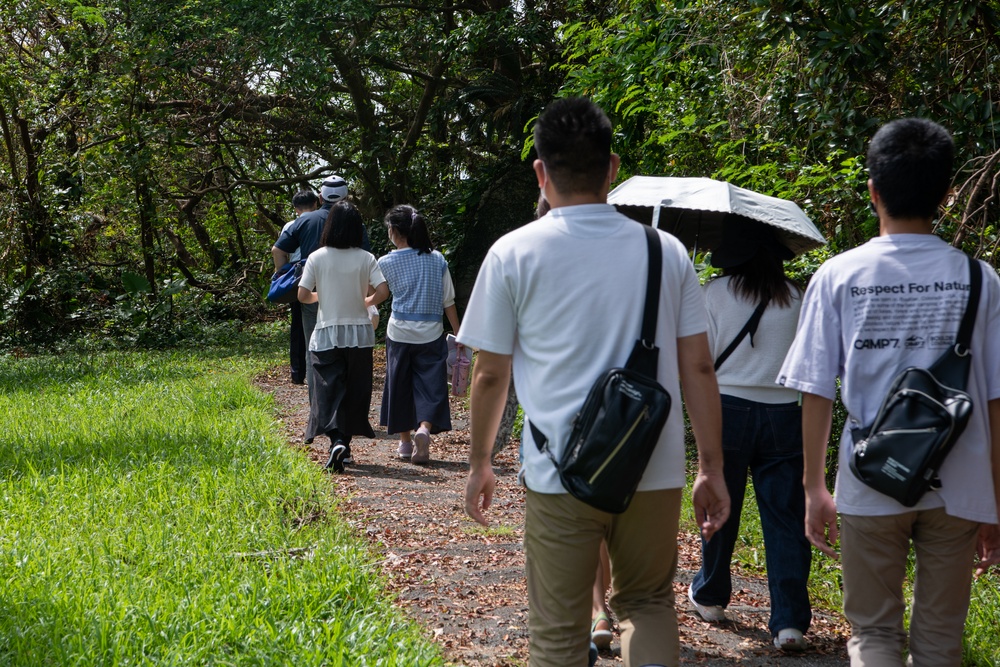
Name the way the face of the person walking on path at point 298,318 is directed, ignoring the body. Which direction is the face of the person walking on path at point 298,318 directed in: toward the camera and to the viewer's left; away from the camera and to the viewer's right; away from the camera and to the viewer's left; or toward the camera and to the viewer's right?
away from the camera and to the viewer's left

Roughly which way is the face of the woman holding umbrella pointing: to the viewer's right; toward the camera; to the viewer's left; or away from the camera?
away from the camera

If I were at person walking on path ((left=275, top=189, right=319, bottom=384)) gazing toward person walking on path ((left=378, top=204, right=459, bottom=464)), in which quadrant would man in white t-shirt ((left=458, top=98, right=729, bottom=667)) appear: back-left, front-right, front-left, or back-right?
front-right

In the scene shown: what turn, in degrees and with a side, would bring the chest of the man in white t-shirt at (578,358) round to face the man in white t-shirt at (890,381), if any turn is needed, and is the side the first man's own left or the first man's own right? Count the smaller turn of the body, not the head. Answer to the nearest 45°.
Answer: approximately 90° to the first man's own right

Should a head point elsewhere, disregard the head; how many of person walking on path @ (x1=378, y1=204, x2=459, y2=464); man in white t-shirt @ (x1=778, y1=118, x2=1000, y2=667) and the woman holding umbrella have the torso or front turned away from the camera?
3

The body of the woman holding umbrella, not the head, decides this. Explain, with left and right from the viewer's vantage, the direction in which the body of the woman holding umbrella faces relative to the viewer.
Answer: facing away from the viewer

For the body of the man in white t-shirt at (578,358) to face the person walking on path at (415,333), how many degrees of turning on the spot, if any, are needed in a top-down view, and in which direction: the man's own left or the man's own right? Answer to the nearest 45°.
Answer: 0° — they already face them

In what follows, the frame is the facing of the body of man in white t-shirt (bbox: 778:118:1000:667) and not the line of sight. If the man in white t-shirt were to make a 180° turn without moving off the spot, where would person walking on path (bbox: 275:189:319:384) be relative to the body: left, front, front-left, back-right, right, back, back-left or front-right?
back-right

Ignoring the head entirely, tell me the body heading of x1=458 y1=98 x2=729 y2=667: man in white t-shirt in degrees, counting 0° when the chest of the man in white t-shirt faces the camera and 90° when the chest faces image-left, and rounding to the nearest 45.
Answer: approximately 180°

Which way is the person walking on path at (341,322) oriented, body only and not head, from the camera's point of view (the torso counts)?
away from the camera

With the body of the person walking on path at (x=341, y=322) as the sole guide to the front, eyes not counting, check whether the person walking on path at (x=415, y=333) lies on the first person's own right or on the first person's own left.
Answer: on the first person's own right

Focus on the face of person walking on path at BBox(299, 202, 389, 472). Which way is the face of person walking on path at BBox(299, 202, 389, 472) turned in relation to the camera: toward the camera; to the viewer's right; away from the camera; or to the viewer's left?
away from the camera

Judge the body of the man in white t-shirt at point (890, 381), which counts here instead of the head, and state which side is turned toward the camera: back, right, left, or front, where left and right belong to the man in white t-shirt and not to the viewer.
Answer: back

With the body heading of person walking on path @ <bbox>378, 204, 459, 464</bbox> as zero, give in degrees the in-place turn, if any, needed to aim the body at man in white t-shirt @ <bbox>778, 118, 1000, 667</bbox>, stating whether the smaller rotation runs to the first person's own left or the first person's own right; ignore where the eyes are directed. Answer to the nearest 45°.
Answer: approximately 180°

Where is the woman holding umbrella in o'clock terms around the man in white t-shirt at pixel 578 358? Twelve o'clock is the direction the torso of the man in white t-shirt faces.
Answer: The woman holding umbrella is roughly at 1 o'clock from the man in white t-shirt.

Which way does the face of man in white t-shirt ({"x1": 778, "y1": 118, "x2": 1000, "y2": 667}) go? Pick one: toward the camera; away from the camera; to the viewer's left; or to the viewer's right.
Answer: away from the camera

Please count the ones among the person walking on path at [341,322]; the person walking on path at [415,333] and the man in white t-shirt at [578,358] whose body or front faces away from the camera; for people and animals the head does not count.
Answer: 3

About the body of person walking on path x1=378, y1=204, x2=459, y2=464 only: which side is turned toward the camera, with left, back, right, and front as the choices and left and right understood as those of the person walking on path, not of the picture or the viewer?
back
